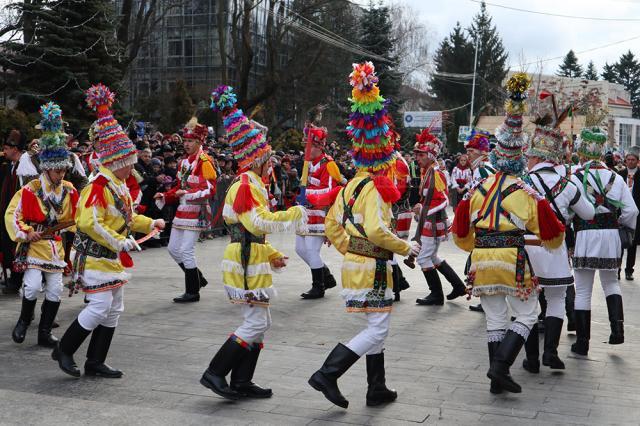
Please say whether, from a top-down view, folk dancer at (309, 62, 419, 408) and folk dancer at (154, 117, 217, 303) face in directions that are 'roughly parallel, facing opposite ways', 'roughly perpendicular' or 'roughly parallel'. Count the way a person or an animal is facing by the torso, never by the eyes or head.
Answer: roughly parallel, facing opposite ways

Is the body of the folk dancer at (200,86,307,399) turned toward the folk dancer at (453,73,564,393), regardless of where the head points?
yes

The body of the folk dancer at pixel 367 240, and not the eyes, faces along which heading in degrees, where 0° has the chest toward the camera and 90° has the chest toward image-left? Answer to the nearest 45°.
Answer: approximately 225°

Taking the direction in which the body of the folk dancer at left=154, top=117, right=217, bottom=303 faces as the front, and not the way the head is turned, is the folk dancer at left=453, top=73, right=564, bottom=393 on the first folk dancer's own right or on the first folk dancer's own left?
on the first folk dancer's own left

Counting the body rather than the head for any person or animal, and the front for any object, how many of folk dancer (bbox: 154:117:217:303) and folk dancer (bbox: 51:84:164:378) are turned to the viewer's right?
1

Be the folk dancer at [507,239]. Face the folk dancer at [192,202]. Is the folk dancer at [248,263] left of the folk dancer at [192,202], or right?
left

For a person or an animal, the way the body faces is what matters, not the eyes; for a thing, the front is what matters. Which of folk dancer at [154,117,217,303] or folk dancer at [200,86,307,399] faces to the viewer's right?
folk dancer at [200,86,307,399]

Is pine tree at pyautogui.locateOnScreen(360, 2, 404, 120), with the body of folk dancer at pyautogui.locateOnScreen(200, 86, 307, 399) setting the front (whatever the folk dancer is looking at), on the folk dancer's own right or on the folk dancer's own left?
on the folk dancer's own left

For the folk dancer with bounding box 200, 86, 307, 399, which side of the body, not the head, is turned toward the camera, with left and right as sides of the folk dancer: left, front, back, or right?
right

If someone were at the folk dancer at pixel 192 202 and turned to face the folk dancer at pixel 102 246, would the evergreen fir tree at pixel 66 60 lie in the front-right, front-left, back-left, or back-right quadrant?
back-right

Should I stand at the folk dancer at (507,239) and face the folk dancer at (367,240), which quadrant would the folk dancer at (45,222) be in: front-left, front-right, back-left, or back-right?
front-right

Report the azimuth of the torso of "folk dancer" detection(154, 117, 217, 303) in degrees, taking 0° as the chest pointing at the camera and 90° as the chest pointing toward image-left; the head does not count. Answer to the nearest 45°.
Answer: approximately 45°

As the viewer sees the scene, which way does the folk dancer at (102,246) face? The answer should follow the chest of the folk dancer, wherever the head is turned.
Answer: to the viewer's right
